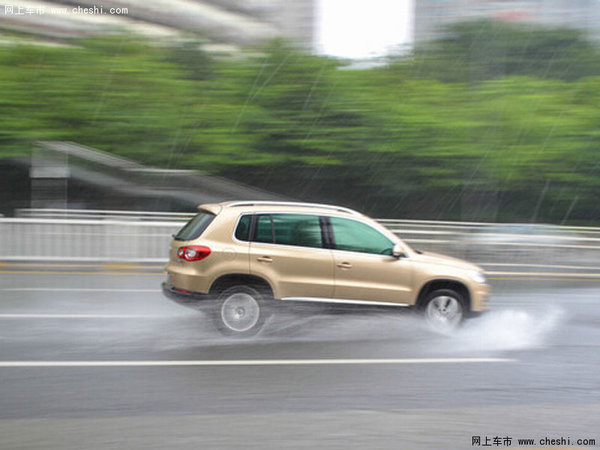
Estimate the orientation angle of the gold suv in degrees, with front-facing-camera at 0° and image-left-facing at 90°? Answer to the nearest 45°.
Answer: approximately 270°
